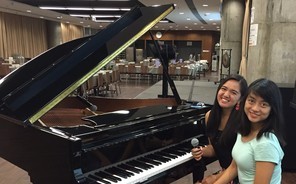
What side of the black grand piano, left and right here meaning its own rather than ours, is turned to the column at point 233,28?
left

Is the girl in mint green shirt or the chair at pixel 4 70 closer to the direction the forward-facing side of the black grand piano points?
the girl in mint green shirt

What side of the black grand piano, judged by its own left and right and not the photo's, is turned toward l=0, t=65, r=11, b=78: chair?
back

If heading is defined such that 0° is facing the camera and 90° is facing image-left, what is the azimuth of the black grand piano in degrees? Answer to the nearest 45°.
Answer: approximately 315°

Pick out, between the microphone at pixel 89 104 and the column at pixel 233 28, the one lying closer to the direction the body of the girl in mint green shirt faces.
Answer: the microphone

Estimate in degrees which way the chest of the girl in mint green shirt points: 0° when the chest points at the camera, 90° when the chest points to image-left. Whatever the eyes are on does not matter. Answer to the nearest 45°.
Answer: approximately 45°

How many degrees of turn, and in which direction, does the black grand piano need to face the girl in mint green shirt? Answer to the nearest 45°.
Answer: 0° — it already faces them

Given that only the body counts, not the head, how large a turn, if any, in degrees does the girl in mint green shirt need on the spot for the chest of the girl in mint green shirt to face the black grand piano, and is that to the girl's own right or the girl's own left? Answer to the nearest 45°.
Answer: approximately 45° to the girl's own right

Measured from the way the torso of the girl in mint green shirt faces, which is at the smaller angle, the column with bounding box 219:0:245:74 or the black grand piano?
the black grand piano
